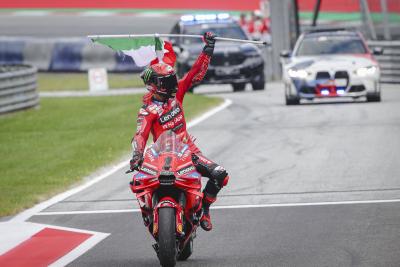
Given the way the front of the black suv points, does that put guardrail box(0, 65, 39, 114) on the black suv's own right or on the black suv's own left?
on the black suv's own right

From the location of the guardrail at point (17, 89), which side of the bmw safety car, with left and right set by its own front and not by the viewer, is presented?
right

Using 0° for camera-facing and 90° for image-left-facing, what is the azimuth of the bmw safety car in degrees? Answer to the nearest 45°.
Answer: approximately 0°

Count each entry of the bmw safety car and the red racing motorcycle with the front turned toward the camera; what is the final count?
2

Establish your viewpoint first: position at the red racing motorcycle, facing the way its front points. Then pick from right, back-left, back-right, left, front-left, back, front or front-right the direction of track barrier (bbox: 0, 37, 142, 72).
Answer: back

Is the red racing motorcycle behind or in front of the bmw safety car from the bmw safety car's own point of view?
in front

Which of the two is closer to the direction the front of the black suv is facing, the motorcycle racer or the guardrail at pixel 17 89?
the motorcycle racer

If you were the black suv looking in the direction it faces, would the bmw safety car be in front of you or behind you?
in front
